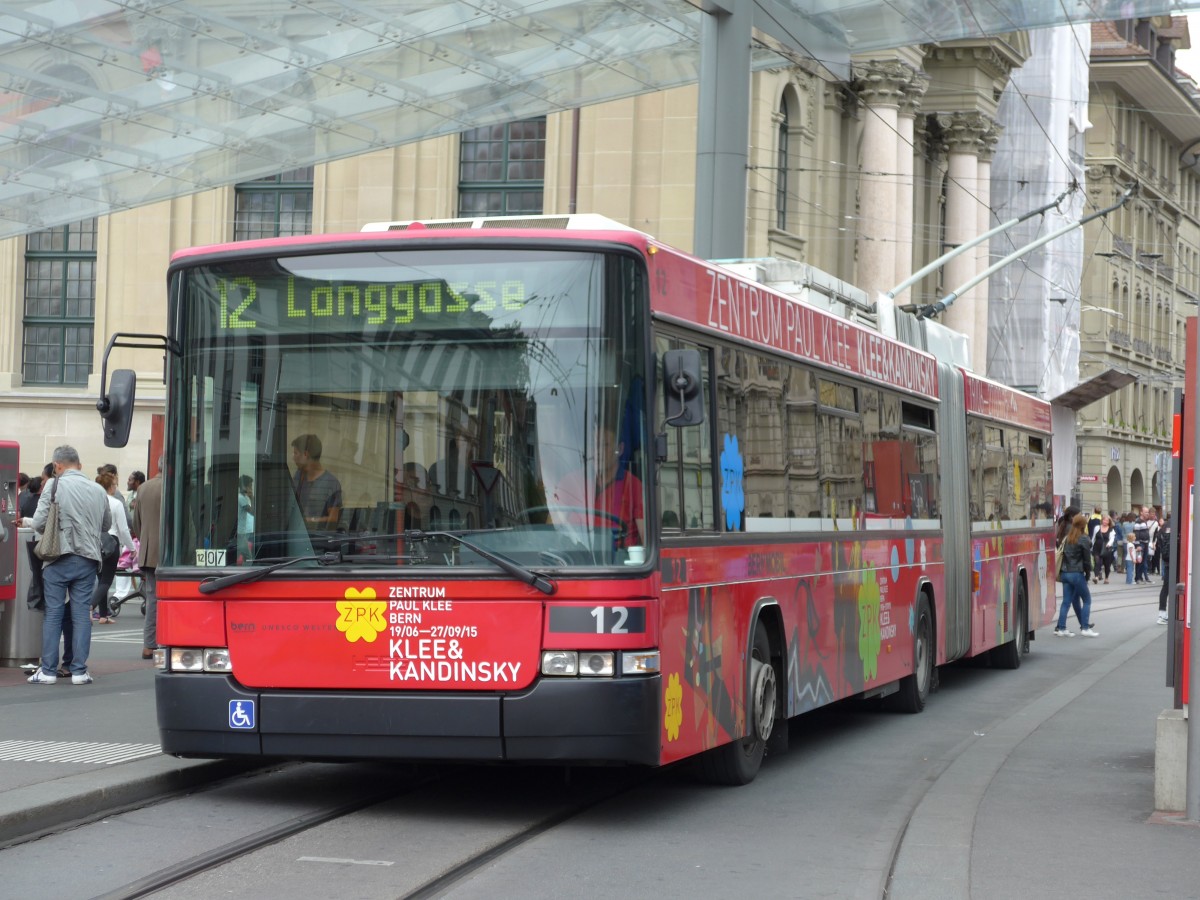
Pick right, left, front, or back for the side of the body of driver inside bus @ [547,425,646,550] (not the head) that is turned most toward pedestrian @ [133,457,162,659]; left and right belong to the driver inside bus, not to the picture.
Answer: right

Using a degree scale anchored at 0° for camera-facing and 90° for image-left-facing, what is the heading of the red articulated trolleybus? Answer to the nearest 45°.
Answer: approximately 45°

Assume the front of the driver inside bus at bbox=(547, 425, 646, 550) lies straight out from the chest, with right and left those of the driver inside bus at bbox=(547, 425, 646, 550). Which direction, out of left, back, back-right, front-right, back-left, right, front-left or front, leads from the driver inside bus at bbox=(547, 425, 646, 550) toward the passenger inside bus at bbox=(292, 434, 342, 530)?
front-right

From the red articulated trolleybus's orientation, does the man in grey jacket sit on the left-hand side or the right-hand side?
on its right

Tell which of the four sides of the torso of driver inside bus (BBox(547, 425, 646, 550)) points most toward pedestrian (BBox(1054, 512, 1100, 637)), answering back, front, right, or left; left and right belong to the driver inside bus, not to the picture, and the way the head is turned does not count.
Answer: back
